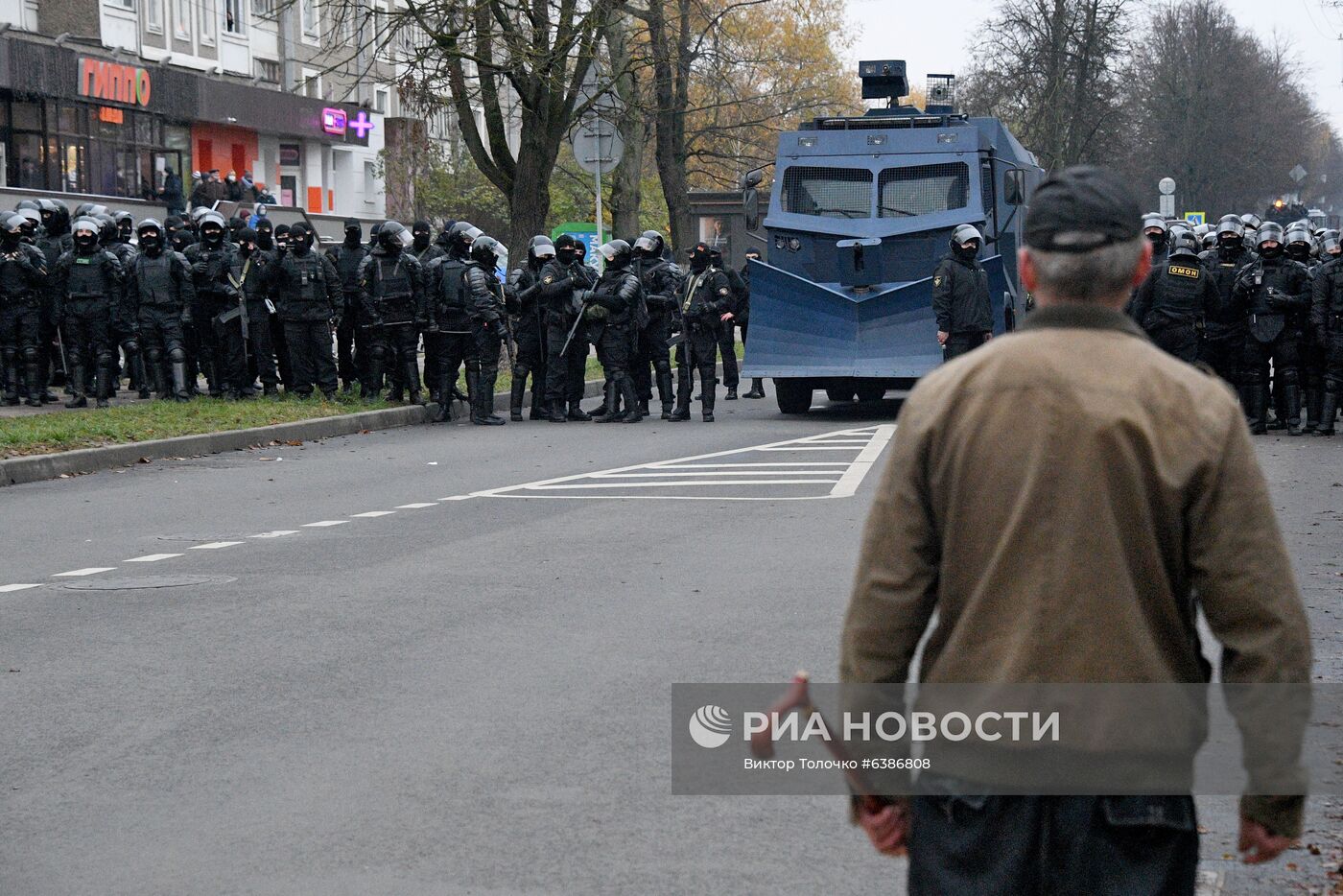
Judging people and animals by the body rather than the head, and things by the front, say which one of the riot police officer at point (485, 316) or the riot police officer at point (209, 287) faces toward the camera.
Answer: the riot police officer at point (209, 287)

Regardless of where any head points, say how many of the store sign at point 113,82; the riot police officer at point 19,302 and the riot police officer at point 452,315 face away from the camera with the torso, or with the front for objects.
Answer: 0

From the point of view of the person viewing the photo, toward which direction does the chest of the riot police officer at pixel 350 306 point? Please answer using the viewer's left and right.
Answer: facing the viewer

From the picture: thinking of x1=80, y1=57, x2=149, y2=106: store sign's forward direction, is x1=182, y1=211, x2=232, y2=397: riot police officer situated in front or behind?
in front

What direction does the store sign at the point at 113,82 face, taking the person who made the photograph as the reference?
facing the viewer and to the right of the viewer

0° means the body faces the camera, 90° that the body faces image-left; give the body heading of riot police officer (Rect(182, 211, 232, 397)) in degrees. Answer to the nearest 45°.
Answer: approximately 0°

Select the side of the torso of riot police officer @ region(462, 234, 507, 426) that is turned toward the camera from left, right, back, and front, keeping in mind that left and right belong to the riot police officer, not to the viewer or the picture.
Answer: right

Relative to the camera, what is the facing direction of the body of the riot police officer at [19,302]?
toward the camera

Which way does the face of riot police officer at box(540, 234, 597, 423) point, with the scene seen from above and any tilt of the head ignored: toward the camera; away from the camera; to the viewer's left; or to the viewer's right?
toward the camera

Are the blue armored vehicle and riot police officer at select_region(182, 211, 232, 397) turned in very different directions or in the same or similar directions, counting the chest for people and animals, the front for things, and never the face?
same or similar directions

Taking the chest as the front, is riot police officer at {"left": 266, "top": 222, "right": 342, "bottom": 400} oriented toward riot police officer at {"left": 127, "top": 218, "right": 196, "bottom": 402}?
no

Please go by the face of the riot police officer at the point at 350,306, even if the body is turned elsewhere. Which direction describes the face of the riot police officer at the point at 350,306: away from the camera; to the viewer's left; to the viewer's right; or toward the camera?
toward the camera

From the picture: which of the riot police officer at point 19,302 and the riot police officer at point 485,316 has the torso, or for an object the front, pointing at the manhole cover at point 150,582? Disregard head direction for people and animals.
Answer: the riot police officer at point 19,302

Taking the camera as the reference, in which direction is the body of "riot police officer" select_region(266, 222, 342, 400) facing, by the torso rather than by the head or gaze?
toward the camera

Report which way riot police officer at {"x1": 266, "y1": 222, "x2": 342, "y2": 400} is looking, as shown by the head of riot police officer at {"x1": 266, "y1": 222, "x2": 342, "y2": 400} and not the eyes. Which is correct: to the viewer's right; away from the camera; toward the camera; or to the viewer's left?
toward the camera

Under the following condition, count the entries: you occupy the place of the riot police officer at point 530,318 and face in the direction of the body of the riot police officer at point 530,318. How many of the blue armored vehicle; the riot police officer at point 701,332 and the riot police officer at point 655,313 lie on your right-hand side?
0

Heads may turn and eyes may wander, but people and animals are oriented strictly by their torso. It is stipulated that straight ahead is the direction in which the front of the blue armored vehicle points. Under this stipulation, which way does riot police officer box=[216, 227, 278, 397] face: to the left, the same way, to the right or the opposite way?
the same way

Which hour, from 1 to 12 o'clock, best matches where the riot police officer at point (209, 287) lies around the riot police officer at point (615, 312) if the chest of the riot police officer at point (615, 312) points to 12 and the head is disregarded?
the riot police officer at point (209, 287) is roughly at 2 o'clock from the riot police officer at point (615, 312).
